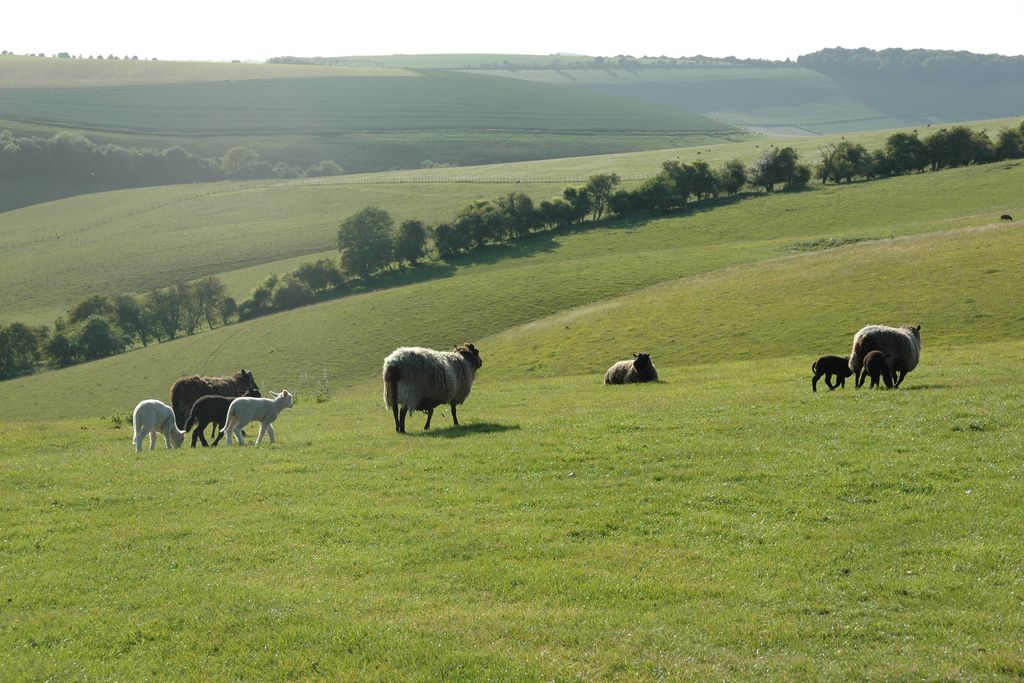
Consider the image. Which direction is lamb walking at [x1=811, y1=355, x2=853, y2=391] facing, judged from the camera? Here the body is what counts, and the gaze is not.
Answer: to the viewer's right

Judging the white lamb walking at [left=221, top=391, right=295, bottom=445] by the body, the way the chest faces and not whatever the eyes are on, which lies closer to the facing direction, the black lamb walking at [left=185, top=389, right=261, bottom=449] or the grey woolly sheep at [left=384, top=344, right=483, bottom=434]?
the grey woolly sheep

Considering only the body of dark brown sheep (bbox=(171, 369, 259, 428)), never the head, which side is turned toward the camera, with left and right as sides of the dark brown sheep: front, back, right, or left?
right

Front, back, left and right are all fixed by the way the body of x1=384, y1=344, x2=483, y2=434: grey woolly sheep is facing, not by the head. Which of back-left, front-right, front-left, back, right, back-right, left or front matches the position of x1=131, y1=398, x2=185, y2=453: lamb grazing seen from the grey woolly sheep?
back-left

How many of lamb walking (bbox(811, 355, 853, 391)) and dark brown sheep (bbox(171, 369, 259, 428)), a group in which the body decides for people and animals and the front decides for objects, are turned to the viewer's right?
2

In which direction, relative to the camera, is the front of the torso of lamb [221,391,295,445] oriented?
to the viewer's right

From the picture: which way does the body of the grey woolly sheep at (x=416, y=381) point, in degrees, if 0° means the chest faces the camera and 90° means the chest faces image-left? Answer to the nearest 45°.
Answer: approximately 225°

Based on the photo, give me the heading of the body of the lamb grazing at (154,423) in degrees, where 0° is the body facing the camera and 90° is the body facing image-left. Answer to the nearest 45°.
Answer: approximately 225°

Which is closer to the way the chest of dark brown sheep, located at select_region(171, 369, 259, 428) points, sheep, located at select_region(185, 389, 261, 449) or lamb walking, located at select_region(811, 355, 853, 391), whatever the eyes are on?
the lamb walking

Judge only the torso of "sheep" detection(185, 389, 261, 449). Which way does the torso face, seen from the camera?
to the viewer's right

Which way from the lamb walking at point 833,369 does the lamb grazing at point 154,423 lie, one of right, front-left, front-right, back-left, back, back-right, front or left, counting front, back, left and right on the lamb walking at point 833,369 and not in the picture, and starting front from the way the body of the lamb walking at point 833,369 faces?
back-right
